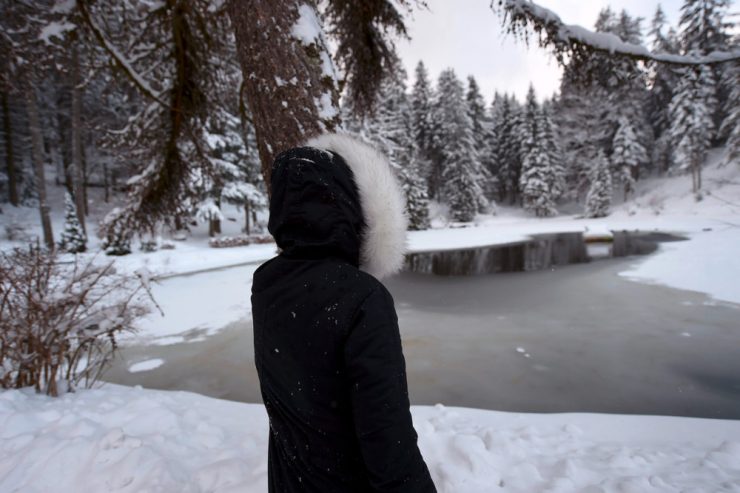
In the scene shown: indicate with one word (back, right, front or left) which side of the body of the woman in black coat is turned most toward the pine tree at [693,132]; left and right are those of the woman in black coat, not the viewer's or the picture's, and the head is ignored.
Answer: front

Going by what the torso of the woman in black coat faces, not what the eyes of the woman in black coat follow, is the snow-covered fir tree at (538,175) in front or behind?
in front

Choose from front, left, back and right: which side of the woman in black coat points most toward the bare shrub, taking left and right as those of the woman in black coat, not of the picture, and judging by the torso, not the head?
left

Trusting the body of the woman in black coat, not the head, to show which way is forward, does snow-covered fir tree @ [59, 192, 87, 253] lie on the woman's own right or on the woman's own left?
on the woman's own left

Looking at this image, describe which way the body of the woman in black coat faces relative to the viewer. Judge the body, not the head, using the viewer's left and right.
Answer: facing away from the viewer and to the right of the viewer

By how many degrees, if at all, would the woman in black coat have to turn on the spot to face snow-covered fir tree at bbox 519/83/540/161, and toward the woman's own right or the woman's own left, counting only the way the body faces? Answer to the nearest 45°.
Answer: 0° — they already face it

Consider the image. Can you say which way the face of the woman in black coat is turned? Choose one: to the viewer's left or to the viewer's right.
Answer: to the viewer's right

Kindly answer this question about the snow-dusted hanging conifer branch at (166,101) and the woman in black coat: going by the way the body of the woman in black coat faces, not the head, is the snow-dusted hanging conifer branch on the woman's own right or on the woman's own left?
on the woman's own left

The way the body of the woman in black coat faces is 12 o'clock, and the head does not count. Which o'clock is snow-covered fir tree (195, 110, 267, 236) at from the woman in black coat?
The snow-covered fir tree is roughly at 10 o'clock from the woman in black coat.

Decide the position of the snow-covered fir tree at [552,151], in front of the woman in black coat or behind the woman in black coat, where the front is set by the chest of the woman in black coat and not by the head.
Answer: in front

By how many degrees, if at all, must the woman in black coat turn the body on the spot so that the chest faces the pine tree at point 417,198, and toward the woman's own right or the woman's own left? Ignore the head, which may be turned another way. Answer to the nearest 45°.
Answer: approximately 45° to the woman's own left

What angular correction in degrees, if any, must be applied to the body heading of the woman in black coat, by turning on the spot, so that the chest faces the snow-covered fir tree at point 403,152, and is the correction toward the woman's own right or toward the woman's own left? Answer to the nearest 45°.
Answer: approximately 45° to the woman's own left

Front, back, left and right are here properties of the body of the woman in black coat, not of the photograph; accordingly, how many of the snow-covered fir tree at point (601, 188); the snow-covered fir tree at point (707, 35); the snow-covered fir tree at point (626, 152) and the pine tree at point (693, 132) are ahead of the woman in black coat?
4
